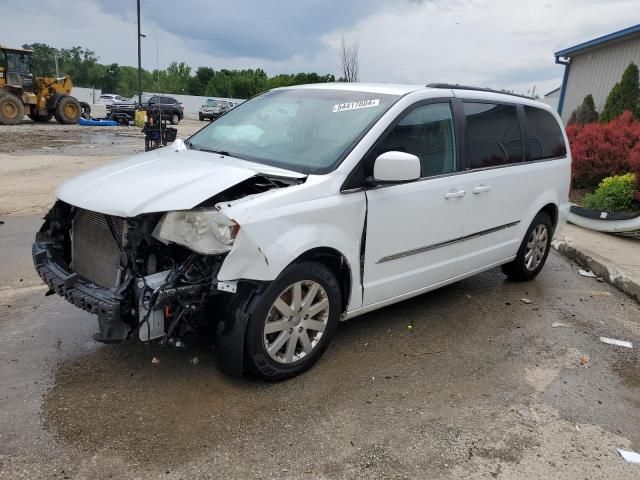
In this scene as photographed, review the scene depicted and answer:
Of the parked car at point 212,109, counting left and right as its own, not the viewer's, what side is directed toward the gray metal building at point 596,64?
left

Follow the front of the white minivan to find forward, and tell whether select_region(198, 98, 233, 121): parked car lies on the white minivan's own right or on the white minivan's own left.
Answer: on the white minivan's own right

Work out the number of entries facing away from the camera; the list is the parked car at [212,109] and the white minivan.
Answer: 0

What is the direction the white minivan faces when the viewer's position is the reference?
facing the viewer and to the left of the viewer

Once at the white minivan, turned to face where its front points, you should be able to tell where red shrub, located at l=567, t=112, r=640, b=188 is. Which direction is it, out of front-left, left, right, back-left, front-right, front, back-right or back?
back

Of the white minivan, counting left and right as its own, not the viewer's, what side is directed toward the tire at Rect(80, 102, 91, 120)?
right

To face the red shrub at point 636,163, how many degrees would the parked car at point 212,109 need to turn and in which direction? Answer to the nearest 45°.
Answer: approximately 45° to its left

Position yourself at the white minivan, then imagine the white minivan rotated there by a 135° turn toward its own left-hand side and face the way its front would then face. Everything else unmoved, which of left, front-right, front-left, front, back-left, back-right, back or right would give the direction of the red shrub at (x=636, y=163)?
front-left

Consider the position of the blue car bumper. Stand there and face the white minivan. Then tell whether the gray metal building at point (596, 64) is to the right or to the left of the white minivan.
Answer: left

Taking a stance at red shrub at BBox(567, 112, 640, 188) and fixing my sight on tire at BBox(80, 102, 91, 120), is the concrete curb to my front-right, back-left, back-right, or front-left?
back-left

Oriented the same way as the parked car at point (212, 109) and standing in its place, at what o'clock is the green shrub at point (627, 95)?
The green shrub is roughly at 10 o'clock from the parked car.

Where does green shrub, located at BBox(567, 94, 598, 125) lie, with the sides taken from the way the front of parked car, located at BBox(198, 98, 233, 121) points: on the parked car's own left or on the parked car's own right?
on the parked car's own left

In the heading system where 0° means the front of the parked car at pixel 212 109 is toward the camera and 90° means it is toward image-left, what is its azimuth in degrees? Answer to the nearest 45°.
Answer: approximately 45°
